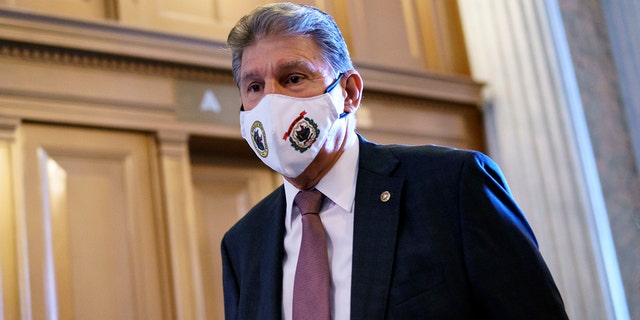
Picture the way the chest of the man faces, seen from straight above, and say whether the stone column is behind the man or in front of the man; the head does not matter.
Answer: behind

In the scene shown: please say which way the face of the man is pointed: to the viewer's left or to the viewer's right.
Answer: to the viewer's left

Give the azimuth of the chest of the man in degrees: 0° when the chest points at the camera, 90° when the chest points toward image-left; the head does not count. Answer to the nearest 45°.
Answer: approximately 45°
